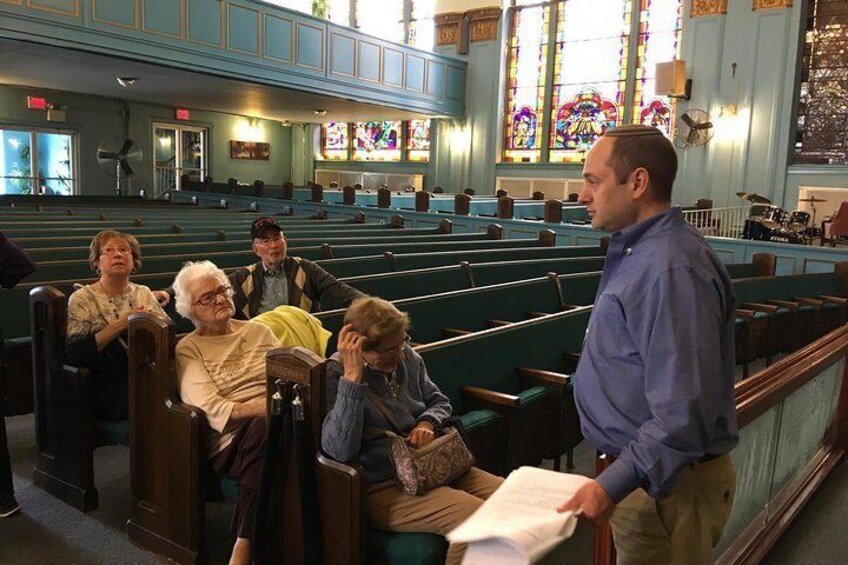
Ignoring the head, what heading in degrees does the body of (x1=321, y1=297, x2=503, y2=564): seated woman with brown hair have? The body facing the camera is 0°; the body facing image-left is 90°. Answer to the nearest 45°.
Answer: approximately 315°

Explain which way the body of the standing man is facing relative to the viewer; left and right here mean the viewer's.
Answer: facing to the left of the viewer

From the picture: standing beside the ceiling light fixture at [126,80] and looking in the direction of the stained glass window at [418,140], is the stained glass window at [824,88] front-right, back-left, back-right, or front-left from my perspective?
front-right

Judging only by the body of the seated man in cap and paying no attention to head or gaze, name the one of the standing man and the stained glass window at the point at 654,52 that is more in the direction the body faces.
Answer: the standing man

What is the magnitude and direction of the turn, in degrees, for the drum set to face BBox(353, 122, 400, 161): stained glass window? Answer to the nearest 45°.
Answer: approximately 135° to its right

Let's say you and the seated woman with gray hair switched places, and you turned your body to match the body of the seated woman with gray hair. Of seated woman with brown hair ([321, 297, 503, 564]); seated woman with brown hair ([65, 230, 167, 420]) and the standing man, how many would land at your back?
1

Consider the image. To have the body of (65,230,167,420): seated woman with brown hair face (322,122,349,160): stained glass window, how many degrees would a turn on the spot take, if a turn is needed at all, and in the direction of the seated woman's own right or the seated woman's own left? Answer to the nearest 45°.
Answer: approximately 180°

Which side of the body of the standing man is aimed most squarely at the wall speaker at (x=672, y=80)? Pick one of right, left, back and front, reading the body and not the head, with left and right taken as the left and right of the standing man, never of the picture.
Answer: right

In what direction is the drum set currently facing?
toward the camera

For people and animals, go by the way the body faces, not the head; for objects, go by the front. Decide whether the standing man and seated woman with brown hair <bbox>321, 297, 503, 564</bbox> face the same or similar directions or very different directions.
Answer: very different directions

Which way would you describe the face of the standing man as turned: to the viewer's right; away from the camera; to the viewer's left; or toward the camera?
to the viewer's left

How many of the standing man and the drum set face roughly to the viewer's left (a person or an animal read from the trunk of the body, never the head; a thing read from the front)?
1

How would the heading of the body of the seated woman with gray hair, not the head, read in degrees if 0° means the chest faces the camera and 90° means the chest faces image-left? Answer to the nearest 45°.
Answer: approximately 315°
